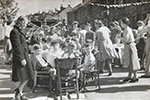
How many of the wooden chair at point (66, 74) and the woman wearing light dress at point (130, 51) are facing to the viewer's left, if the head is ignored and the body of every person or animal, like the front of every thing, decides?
1

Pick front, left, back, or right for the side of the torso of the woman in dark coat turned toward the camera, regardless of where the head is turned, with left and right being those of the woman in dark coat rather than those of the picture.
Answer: right

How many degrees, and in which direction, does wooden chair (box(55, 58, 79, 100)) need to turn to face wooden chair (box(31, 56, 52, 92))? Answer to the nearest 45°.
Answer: approximately 45° to its left

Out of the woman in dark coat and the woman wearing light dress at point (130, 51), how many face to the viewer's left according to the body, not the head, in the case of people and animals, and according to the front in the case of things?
1

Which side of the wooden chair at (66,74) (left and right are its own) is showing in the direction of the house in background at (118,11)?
front

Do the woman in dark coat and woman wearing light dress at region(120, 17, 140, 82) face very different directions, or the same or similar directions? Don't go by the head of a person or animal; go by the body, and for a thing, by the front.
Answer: very different directions

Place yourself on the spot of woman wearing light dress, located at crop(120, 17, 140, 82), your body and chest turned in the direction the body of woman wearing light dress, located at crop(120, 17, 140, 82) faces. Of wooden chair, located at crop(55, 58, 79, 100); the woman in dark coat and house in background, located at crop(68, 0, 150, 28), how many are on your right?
1

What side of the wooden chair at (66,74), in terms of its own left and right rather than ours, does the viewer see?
back

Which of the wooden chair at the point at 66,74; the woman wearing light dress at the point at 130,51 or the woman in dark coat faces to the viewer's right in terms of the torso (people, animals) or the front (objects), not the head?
the woman in dark coat

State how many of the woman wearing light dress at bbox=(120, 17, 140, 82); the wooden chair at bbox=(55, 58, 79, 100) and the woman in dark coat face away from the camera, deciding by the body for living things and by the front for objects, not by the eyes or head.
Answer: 1

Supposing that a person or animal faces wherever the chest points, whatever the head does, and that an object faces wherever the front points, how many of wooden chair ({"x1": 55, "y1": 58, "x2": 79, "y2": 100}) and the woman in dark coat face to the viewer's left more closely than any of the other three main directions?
0

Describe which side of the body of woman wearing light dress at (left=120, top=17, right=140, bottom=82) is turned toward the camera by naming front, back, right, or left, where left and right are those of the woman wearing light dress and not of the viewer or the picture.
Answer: left

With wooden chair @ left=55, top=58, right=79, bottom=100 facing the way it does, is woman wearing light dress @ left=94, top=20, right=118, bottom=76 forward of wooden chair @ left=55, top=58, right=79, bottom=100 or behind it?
forward

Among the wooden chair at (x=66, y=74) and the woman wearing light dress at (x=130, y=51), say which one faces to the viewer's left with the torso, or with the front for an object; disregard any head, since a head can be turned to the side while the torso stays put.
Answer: the woman wearing light dress
